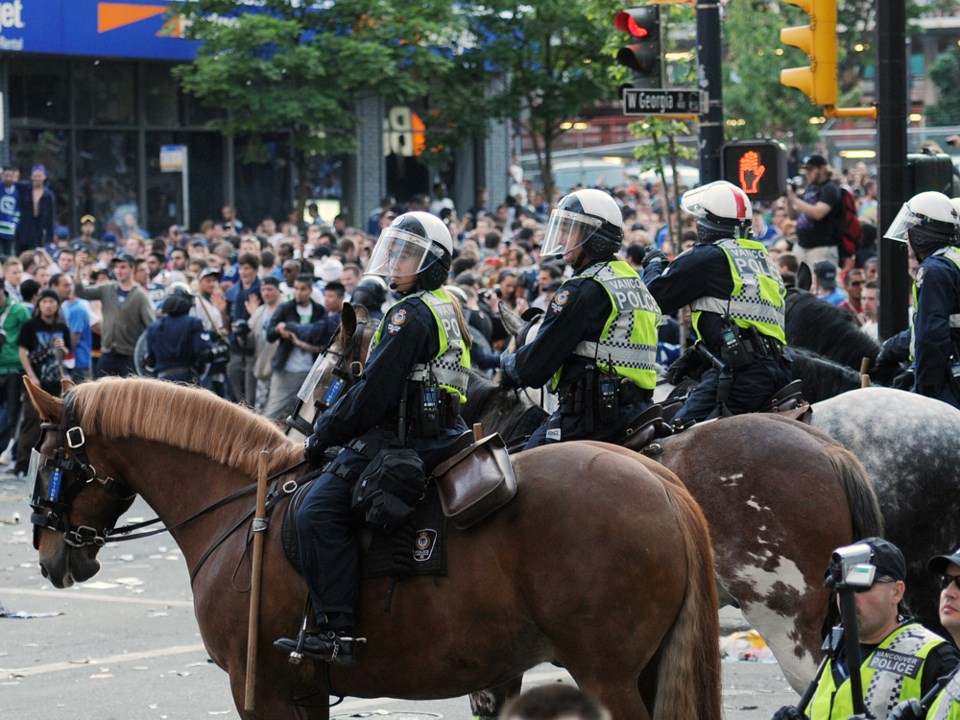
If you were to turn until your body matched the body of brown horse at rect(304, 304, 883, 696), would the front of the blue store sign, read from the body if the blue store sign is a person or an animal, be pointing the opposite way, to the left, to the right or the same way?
to the left

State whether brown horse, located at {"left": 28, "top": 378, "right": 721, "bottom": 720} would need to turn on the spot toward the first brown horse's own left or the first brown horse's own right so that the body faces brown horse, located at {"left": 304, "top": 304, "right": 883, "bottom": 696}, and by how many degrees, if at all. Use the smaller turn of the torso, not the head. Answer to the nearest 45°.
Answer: approximately 135° to the first brown horse's own right

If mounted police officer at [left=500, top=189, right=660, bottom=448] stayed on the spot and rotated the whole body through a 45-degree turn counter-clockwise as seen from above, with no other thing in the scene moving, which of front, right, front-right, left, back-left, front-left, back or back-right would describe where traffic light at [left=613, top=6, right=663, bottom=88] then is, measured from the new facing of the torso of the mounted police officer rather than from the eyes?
right

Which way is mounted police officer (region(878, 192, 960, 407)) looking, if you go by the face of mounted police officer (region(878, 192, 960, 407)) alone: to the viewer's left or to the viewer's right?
to the viewer's left

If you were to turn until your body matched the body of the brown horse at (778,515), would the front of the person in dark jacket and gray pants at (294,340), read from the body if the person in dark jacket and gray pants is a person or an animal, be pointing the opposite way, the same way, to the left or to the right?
to the left

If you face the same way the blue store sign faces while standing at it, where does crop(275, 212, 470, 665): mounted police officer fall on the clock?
The mounted police officer is roughly at 12 o'clock from the blue store sign.

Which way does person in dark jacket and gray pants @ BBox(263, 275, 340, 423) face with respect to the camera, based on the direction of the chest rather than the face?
toward the camera

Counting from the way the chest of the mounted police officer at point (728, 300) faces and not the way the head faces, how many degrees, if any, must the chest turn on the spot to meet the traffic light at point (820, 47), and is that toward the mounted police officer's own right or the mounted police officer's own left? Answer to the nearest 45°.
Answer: approximately 45° to the mounted police officer's own right

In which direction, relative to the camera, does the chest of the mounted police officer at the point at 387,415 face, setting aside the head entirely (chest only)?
to the viewer's left

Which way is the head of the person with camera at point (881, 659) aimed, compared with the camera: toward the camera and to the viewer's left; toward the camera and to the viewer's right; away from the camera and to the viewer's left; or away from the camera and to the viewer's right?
toward the camera and to the viewer's left

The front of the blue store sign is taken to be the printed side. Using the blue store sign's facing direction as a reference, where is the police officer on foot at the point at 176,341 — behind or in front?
in front

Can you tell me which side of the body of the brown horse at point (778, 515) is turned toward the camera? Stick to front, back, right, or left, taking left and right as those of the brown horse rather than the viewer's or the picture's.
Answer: left

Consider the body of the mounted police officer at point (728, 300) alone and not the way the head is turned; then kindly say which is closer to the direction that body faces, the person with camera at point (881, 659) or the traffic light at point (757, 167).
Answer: the traffic light

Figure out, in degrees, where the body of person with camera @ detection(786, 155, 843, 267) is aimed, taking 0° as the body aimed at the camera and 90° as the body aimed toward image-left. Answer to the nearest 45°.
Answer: approximately 45°

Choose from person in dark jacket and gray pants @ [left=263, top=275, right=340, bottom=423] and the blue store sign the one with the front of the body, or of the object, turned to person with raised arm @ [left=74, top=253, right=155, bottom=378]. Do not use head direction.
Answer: the blue store sign
